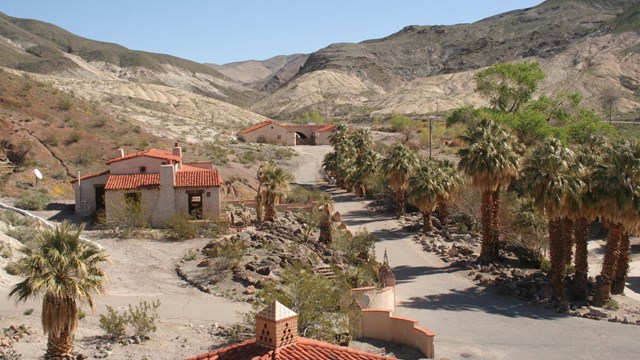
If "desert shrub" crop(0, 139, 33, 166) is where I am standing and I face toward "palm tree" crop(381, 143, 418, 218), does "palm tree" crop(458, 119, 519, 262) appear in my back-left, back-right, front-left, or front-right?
front-right

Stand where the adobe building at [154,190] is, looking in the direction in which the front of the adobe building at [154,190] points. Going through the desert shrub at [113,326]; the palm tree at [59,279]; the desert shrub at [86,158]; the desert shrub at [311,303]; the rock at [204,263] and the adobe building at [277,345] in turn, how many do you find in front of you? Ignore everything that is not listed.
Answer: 5

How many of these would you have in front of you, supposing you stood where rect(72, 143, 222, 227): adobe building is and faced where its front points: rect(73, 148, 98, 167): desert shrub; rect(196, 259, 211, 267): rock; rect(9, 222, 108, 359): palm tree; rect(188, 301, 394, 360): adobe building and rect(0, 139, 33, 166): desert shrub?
3

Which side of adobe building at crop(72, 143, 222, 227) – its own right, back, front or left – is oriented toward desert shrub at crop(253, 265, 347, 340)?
front

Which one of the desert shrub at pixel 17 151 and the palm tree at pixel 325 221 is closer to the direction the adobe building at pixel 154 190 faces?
the palm tree

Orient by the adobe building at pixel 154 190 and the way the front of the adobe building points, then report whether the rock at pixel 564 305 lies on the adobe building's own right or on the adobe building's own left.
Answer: on the adobe building's own left

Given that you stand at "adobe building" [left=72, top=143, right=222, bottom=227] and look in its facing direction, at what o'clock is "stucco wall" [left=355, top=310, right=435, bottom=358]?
The stucco wall is roughly at 11 o'clock from the adobe building.

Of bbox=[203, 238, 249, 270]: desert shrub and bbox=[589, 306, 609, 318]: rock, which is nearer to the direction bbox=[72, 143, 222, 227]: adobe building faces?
the desert shrub

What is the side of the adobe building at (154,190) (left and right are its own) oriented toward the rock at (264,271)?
front

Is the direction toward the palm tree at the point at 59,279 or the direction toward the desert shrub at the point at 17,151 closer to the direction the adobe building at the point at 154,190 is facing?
the palm tree

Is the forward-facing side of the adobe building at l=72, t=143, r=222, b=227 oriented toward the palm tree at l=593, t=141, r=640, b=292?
no

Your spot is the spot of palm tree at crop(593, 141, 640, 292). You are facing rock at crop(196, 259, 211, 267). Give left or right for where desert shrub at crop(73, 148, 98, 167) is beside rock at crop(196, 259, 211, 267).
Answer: right

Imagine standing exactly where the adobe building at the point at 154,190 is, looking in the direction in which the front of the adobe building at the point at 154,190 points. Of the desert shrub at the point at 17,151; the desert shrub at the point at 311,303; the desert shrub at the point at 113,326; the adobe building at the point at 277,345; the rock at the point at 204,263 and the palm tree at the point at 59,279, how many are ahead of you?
5

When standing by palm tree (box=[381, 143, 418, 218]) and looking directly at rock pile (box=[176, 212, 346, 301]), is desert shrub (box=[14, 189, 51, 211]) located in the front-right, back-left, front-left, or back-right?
front-right

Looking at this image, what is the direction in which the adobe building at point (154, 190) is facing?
toward the camera

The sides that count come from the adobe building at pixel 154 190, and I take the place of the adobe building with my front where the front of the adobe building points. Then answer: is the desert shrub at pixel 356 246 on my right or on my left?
on my left

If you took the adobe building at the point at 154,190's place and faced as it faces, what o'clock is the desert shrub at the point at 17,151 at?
The desert shrub is roughly at 5 o'clock from the adobe building.

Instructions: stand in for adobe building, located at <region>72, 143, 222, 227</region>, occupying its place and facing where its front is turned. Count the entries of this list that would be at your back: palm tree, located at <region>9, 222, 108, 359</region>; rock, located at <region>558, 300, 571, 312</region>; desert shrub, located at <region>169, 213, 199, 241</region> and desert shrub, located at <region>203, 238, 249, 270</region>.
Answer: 0

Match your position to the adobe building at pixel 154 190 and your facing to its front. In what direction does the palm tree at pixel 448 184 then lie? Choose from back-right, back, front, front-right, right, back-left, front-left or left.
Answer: left

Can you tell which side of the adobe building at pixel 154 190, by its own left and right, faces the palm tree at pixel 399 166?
left

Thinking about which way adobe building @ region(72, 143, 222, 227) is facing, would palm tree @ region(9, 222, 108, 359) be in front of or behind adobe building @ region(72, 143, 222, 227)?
in front

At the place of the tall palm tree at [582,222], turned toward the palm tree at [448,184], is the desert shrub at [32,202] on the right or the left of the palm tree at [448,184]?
left

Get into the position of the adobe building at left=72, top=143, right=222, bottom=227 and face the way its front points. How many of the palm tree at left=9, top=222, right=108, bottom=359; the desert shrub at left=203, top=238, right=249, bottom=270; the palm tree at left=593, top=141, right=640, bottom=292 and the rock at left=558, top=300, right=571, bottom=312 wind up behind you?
0
